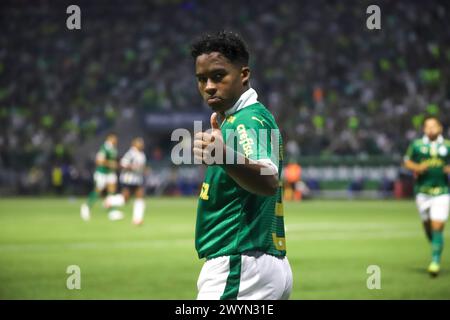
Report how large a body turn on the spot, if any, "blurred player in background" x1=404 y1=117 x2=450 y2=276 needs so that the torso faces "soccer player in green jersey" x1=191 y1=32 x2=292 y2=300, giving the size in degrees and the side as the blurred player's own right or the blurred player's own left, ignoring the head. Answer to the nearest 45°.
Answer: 0° — they already face them

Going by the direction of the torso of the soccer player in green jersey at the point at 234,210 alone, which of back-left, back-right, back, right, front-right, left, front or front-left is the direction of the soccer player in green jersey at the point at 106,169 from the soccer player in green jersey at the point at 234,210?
right

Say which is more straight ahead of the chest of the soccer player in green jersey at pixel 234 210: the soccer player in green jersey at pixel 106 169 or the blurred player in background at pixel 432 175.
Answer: the soccer player in green jersey

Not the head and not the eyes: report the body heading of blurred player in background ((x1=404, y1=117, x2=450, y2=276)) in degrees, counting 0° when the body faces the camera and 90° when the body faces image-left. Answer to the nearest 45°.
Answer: approximately 0°

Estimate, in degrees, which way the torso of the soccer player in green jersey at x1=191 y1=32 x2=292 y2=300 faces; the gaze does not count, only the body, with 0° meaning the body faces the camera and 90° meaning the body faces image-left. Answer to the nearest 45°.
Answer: approximately 90°

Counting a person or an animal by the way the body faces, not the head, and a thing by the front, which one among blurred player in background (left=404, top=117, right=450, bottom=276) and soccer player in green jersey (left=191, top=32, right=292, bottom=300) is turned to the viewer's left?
the soccer player in green jersey
